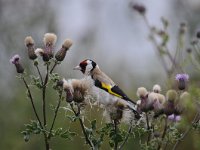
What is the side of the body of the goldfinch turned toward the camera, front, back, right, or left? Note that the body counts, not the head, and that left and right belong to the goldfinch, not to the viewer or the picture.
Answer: left
